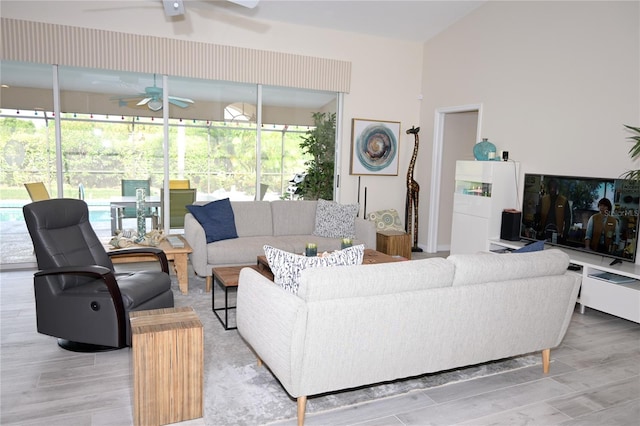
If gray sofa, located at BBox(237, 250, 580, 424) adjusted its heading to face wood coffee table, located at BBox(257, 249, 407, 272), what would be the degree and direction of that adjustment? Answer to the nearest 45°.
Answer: approximately 45° to its right

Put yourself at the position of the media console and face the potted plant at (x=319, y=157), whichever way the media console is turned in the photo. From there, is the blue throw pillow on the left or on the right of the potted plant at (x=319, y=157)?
left

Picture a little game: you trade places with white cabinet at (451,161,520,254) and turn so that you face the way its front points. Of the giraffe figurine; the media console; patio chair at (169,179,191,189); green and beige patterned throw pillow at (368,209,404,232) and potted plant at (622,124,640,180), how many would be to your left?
2

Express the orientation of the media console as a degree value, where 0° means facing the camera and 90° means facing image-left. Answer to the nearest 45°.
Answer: approximately 45°

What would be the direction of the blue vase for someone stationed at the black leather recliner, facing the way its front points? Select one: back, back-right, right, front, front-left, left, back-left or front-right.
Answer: front-left

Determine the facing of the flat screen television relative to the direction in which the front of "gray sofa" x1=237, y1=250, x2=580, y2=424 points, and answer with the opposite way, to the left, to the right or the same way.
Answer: to the left

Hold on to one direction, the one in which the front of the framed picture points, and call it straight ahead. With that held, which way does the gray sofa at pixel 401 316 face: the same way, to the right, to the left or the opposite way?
the opposite way
